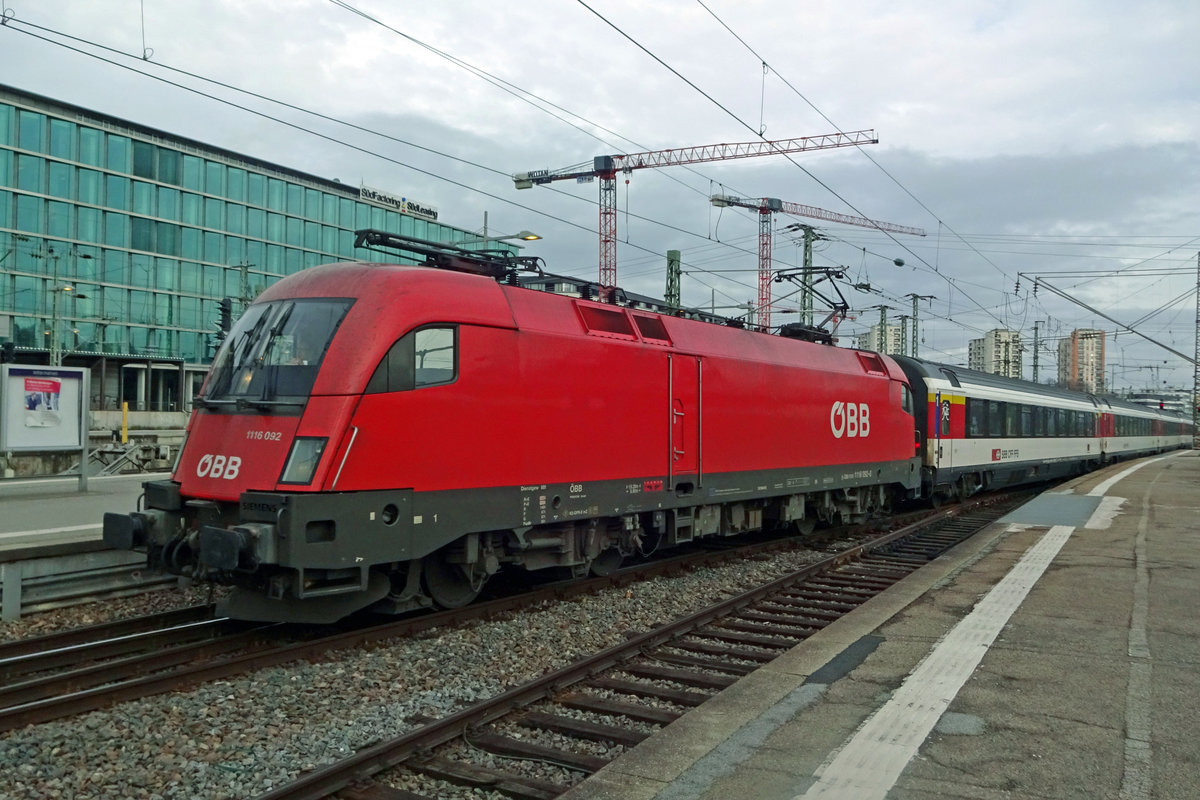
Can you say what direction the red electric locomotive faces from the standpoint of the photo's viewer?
facing the viewer and to the left of the viewer

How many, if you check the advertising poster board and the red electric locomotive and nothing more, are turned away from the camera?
0

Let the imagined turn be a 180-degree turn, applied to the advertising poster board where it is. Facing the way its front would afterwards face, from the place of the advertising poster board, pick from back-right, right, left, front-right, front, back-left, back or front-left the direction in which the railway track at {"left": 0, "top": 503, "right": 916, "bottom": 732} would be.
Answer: back

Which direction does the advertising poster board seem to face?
toward the camera

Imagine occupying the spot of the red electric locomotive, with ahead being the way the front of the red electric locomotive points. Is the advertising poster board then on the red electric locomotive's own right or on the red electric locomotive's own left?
on the red electric locomotive's own right
